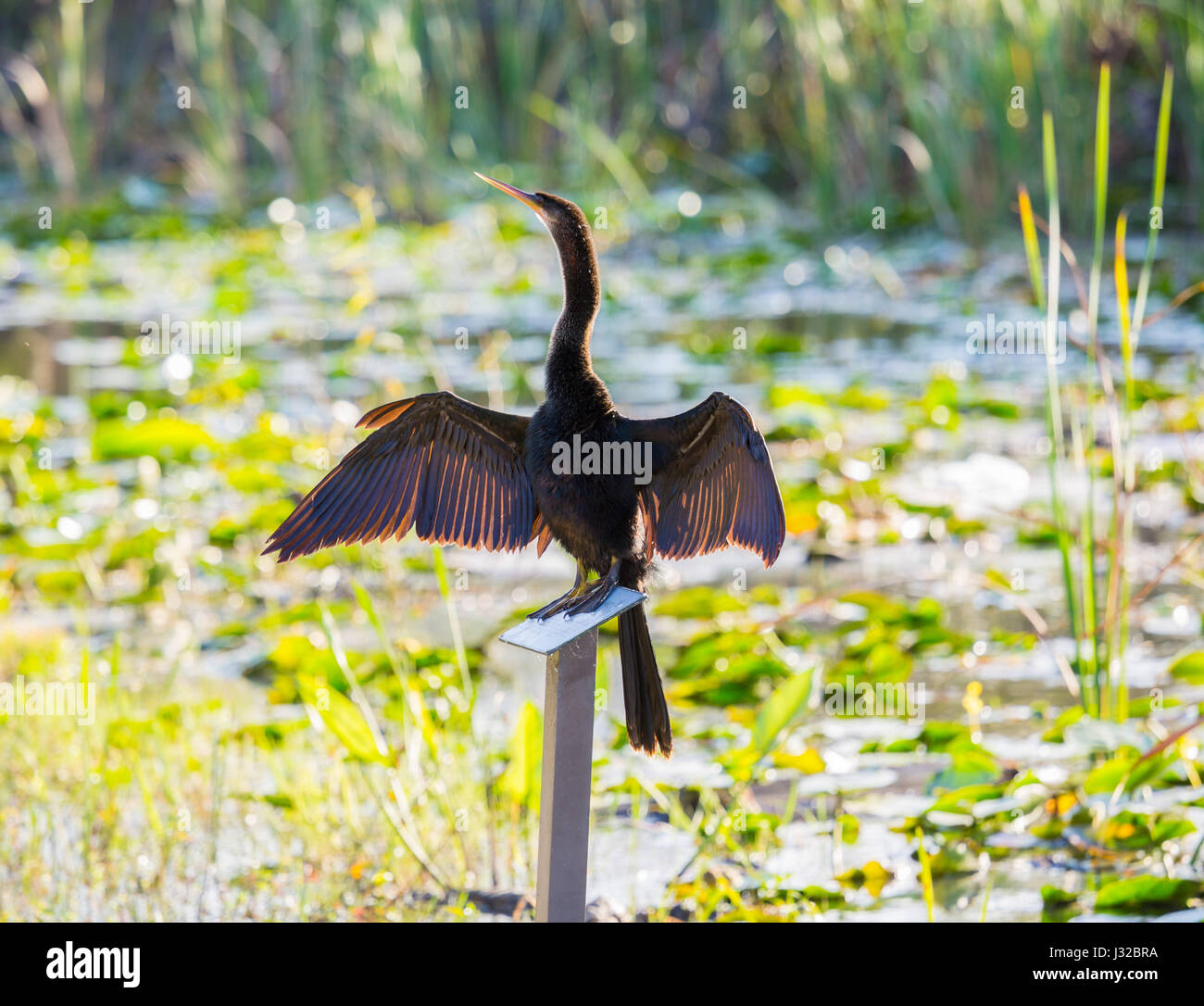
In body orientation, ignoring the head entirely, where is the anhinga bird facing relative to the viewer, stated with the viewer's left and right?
facing the viewer and to the left of the viewer
